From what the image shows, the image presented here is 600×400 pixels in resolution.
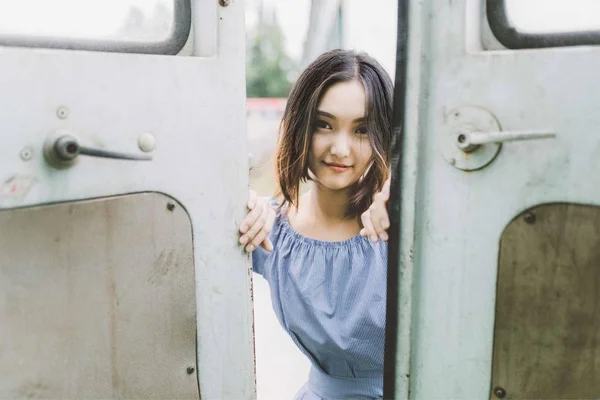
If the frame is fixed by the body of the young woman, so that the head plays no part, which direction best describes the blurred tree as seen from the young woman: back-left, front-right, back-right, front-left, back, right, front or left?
back

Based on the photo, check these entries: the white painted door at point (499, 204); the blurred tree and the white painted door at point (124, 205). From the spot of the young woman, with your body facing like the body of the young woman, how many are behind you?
1

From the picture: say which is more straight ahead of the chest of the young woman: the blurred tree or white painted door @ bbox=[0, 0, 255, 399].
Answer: the white painted door

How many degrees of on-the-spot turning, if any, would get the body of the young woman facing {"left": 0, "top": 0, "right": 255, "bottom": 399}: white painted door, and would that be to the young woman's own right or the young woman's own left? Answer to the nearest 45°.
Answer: approximately 45° to the young woman's own right

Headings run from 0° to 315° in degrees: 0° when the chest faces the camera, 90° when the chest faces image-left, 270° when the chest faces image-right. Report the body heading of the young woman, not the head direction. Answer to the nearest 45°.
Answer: approximately 0°

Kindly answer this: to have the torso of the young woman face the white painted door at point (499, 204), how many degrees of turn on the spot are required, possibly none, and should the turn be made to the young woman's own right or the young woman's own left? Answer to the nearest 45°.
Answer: approximately 45° to the young woman's own left

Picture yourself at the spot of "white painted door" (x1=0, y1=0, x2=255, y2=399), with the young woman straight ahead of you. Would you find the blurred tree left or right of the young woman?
left
